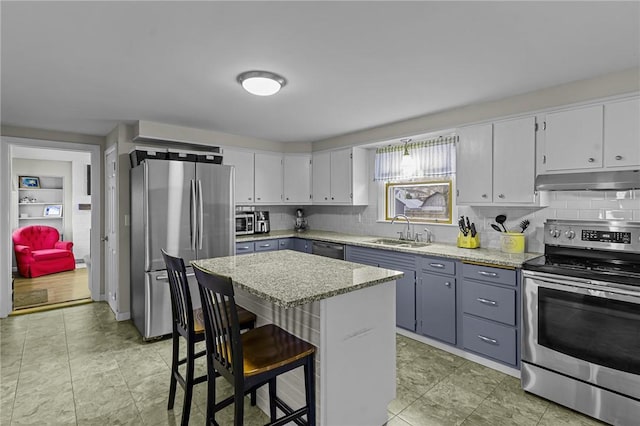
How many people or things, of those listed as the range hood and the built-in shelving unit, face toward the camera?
2

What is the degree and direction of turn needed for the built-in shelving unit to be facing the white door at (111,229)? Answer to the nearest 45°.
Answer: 0° — it already faces it

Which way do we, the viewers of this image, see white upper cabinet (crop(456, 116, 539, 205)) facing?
facing the viewer and to the left of the viewer

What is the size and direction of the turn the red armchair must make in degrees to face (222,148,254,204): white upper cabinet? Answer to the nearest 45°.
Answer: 0° — it already faces it

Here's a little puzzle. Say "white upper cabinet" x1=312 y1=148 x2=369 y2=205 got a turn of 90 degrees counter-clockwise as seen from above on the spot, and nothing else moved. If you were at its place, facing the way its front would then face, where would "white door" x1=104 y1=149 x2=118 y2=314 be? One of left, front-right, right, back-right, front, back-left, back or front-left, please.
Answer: back-right

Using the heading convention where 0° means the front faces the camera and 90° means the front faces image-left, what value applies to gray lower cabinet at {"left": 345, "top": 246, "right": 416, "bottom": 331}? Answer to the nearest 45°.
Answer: approximately 45°

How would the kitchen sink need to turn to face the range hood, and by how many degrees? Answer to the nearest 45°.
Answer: approximately 90° to its left

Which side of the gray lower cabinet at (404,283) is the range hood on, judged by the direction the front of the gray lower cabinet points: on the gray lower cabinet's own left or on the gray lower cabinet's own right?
on the gray lower cabinet's own left

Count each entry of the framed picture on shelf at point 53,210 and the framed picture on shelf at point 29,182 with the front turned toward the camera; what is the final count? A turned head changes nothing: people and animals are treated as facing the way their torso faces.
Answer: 2

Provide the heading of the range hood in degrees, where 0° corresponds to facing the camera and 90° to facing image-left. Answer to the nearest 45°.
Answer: approximately 0°

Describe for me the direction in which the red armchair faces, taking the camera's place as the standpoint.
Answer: facing the viewer and to the right of the viewer

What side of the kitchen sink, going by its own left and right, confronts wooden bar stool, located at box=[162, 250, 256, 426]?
front
